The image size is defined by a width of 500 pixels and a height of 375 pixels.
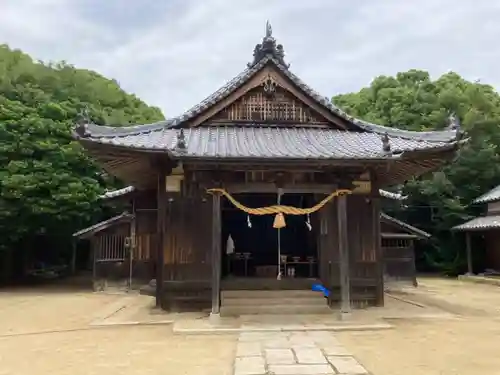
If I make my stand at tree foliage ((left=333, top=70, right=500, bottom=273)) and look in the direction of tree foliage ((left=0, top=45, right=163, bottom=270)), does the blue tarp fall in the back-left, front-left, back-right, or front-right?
front-left

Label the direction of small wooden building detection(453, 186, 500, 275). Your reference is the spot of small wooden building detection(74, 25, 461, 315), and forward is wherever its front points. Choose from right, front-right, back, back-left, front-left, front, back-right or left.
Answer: back-left

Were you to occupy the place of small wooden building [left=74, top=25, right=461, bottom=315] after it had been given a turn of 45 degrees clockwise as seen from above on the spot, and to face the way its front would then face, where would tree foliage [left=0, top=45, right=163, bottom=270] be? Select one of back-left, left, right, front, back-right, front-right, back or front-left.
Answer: right

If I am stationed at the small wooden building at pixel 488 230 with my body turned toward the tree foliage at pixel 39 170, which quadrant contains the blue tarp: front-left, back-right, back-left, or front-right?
front-left

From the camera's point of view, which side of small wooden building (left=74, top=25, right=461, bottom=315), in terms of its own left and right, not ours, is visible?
front
